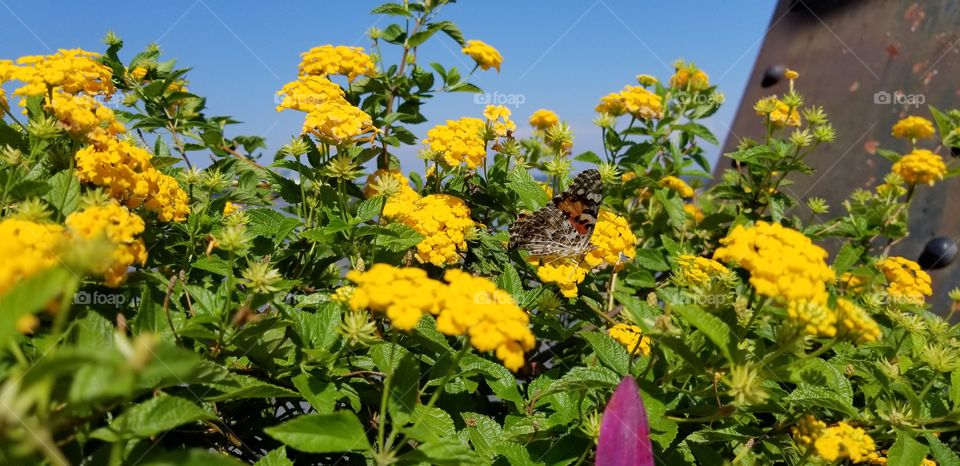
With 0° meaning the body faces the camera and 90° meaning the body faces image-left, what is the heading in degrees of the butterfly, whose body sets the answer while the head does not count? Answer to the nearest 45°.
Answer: approximately 270°
